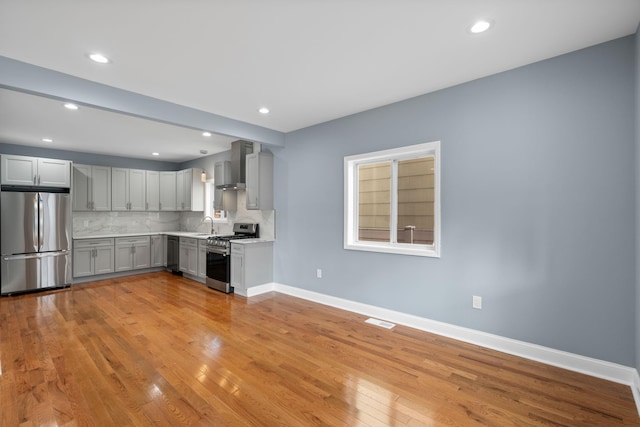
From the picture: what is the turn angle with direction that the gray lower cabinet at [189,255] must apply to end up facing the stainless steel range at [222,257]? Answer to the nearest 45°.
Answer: approximately 90° to its left

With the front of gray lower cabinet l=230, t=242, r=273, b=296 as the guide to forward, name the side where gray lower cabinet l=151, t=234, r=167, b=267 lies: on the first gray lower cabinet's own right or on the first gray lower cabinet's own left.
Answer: on the first gray lower cabinet's own right

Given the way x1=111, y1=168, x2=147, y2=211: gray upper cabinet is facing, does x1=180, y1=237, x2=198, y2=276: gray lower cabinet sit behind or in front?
in front

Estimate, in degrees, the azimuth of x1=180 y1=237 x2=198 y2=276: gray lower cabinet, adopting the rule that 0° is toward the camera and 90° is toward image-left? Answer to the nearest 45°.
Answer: approximately 45°

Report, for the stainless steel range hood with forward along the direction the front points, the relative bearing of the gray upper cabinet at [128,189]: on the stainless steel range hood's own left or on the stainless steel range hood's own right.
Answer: on the stainless steel range hood's own right

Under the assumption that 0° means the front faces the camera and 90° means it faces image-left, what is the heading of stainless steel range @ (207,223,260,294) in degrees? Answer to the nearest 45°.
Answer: approximately 45°

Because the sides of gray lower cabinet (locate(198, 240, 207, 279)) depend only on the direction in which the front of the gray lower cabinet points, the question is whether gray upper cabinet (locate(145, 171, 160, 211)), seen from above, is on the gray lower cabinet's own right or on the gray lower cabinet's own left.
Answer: on the gray lower cabinet's own right

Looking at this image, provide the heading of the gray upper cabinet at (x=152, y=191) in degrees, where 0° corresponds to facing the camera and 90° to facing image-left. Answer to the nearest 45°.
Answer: approximately 0°

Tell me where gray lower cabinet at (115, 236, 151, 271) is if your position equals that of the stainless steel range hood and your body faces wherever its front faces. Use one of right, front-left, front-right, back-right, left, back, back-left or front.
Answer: right

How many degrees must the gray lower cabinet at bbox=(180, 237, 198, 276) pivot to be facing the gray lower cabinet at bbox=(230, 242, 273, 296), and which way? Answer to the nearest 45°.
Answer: approximately 90° to its left

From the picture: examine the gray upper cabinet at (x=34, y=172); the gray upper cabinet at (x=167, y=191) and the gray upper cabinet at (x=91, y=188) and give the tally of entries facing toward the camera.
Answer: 3

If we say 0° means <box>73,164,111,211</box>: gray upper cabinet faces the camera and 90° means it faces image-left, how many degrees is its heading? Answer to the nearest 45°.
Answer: approximately 0°

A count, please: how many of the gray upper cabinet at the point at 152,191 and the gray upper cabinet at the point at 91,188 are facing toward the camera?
2
